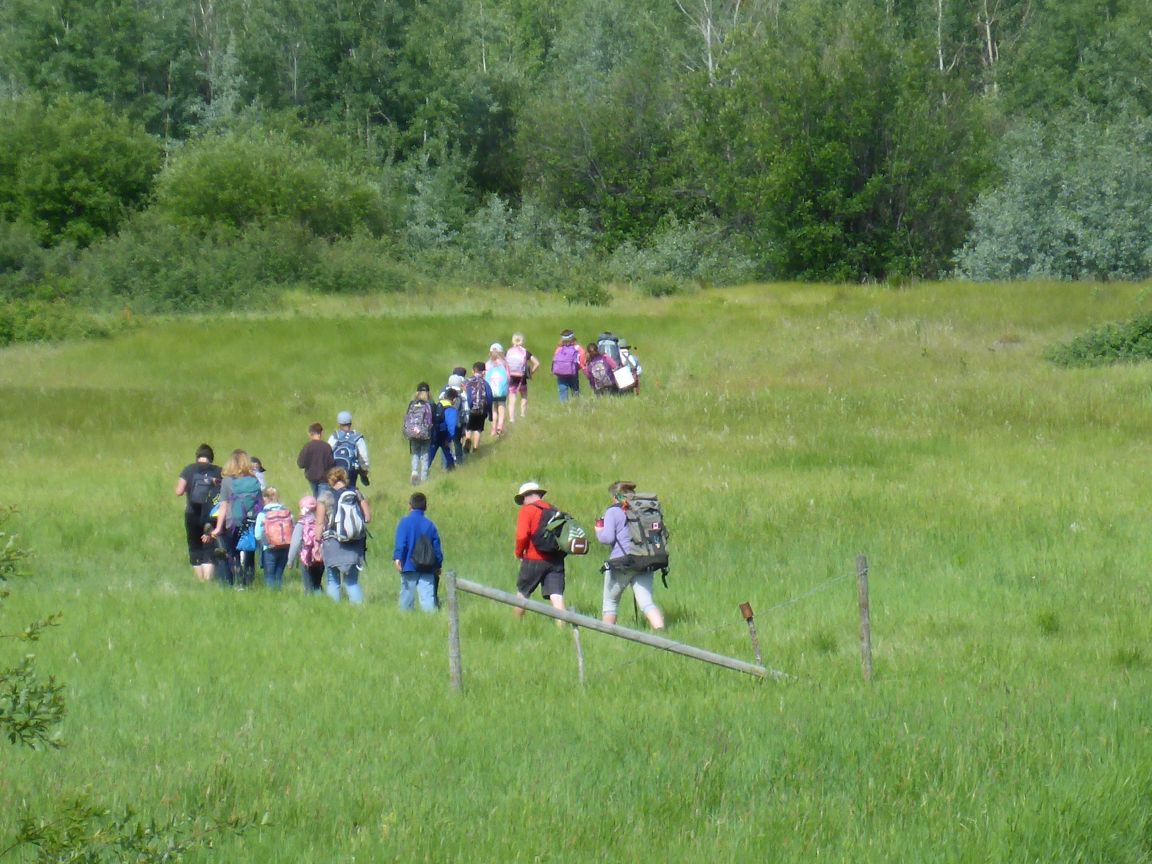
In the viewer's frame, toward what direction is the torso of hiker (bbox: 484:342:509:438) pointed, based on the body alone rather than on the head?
away from the camera

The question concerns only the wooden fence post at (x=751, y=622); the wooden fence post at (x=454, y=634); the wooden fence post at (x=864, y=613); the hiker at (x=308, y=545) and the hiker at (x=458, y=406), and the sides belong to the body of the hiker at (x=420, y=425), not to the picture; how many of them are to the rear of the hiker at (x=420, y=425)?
4

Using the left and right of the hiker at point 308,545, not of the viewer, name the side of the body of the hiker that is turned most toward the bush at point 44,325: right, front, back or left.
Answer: front

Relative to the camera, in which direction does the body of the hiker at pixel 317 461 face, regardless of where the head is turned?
away from the camera

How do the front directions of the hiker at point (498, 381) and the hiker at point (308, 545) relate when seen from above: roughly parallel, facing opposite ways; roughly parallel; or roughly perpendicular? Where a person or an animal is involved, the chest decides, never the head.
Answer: roughly parallel

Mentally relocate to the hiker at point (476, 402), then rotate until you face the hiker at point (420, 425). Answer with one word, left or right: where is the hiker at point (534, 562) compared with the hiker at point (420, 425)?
left

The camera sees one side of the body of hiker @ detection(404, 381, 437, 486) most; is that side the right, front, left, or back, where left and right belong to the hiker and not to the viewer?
back

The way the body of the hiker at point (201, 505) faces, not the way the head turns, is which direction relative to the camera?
away from the camera

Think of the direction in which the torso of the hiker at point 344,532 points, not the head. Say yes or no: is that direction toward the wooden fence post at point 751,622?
no

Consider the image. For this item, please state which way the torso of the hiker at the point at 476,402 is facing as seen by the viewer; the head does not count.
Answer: away from the camera

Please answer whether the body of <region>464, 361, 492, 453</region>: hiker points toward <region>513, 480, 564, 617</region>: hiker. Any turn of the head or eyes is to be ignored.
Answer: no

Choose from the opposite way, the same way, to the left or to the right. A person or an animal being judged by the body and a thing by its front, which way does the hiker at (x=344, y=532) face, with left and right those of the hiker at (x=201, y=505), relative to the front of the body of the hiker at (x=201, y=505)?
the same way

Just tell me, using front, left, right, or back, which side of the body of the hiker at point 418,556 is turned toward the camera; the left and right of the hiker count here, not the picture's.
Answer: back

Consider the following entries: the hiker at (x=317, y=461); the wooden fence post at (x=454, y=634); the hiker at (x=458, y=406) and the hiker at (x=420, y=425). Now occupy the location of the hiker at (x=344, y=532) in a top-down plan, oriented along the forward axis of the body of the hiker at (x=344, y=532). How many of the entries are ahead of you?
3

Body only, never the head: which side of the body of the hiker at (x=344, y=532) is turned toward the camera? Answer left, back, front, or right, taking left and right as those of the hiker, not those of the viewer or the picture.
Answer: back

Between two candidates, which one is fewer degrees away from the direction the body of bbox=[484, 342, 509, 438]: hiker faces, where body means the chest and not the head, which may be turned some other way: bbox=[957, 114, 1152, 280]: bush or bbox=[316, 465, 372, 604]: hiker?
the bush

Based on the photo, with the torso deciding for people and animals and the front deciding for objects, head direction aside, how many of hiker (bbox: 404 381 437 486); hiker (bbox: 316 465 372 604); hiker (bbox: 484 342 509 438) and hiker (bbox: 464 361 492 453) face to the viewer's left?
0

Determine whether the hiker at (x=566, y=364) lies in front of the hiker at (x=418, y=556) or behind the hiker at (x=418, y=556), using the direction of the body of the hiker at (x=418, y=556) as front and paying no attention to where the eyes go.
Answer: in front

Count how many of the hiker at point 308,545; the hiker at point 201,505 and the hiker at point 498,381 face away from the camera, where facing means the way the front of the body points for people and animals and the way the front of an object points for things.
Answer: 3
